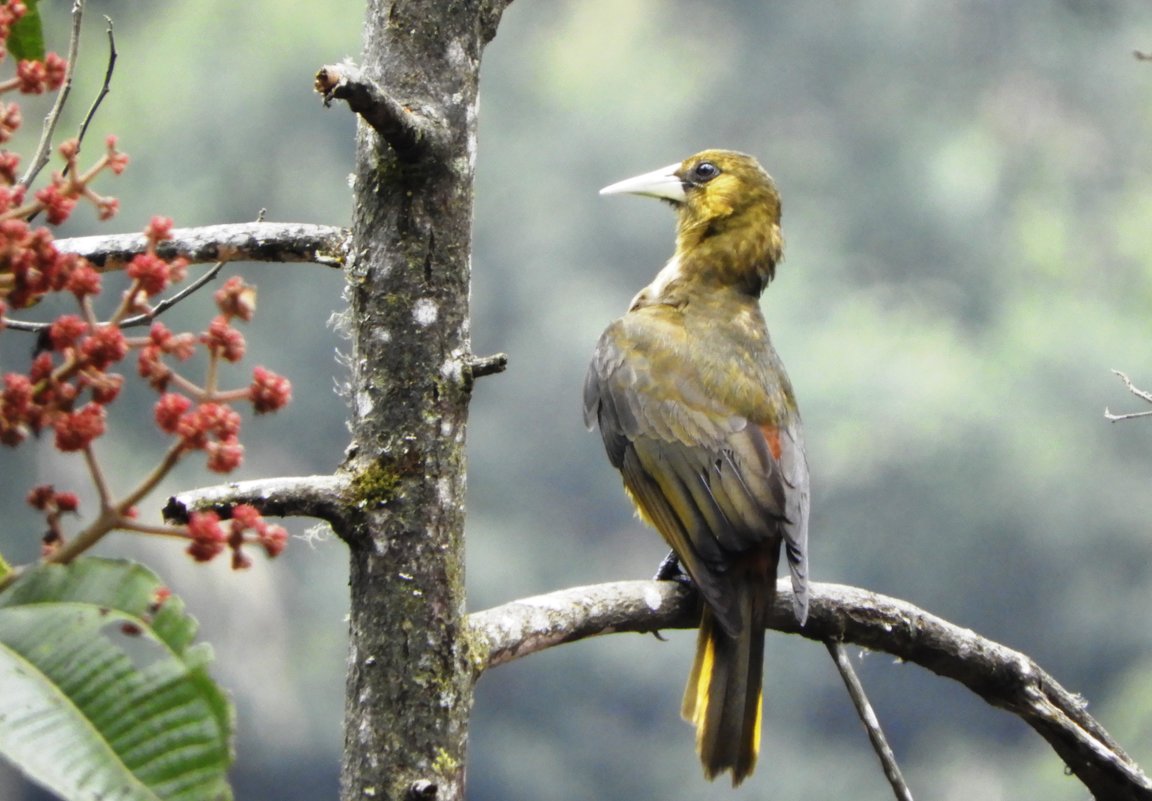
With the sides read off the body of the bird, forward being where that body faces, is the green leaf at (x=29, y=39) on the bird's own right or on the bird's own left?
on the bird's own left

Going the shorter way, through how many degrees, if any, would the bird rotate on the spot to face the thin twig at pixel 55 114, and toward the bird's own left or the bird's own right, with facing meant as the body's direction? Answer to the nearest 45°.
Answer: approximately 90° to the bird's own left

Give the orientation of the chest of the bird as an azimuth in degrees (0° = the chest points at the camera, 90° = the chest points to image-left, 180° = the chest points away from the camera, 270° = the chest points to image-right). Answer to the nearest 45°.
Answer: approximately 135°

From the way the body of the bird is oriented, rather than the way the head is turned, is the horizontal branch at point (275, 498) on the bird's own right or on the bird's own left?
on the bird's own left

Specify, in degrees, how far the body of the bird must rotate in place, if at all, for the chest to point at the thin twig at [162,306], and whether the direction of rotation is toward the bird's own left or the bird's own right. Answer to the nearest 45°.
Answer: approximately 90° to the bird's own left
